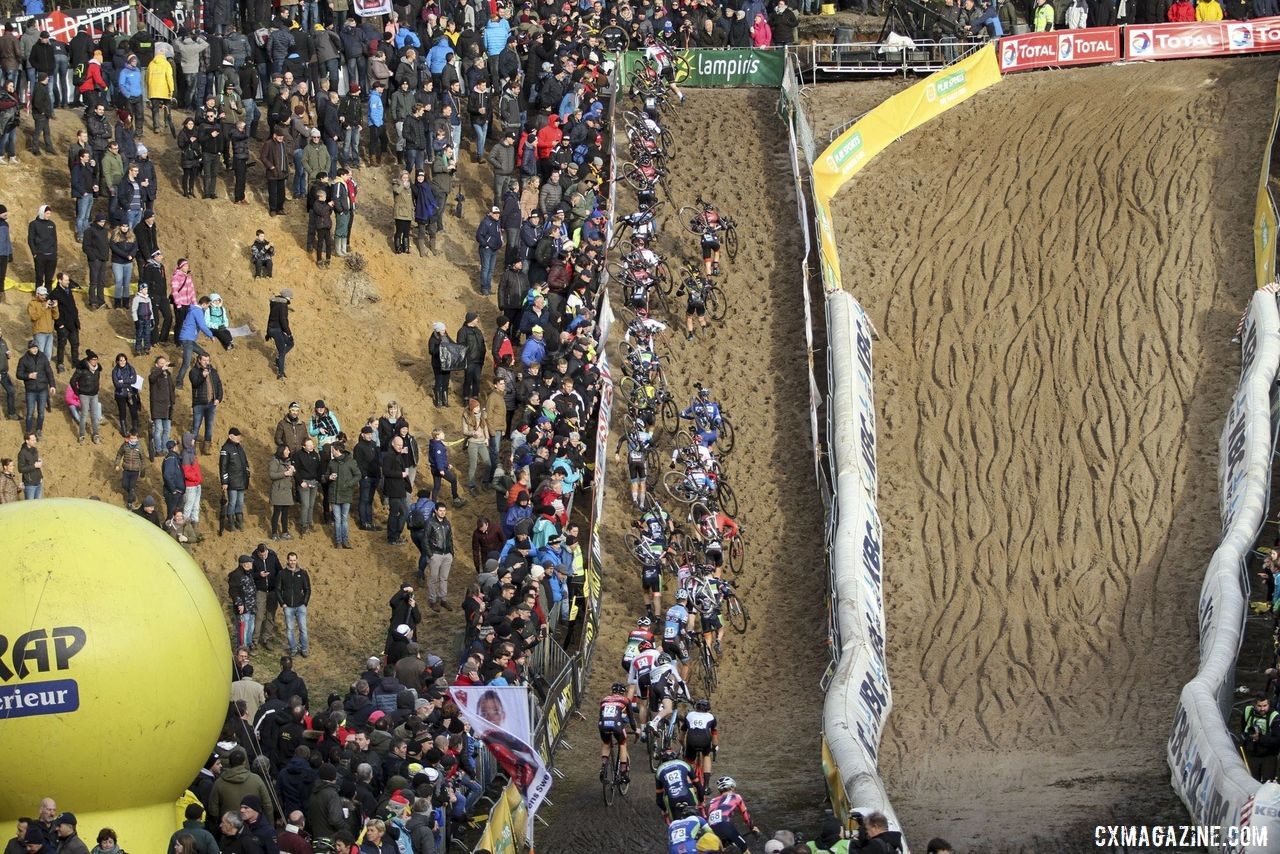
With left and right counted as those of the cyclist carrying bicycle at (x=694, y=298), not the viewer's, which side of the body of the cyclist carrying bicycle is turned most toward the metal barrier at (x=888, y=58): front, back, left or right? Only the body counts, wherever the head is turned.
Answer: front

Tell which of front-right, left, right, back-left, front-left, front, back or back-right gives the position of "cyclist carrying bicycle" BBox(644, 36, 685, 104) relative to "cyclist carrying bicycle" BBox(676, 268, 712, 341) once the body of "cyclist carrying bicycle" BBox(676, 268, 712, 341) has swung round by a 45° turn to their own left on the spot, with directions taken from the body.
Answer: front-right

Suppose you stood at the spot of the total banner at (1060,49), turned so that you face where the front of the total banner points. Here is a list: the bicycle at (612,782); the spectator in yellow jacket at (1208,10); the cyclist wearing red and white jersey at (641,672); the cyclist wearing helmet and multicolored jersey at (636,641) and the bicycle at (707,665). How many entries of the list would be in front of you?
4

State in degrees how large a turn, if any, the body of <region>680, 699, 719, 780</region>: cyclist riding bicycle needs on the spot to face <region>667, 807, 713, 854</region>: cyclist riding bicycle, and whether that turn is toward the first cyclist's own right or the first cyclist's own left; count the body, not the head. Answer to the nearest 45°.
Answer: approximately 180°

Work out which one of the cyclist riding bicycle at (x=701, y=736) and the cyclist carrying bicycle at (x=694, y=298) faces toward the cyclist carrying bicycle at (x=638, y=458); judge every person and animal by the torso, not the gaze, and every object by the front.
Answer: the cyclist riding bicycle

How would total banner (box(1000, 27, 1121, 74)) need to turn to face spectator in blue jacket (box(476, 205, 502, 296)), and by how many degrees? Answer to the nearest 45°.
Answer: approximately 45° to its right

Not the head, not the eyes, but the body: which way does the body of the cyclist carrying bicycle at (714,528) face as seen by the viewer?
away from the camera

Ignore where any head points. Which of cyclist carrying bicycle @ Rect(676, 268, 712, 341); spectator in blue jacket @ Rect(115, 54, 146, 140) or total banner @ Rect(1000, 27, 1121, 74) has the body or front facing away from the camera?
the cyclist carrying bicycle

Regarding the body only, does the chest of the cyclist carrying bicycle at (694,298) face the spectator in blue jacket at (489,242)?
no

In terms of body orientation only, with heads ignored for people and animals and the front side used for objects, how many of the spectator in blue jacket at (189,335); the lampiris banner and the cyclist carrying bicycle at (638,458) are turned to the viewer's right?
1

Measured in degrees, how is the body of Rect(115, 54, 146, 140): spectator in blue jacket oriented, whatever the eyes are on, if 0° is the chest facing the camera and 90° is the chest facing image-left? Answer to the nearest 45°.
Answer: approximately 315°

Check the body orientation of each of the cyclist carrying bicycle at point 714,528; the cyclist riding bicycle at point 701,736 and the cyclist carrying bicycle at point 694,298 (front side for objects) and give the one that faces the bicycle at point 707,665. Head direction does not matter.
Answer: the cyclist riding bicycle

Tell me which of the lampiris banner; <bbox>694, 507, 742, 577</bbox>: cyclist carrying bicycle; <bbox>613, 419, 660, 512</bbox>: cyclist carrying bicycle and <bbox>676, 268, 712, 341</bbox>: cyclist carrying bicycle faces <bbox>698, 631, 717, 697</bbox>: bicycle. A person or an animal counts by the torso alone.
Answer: the lampiris banner

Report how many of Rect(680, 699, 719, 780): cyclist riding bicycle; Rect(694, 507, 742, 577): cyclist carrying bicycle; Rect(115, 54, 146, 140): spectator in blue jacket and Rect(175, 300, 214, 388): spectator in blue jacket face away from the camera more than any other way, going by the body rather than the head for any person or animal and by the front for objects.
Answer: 2

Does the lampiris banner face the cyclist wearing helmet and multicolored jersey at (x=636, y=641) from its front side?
yes

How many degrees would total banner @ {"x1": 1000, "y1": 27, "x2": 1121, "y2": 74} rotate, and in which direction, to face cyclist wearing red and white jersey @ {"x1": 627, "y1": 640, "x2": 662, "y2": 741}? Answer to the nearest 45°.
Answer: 0° — it already faces them

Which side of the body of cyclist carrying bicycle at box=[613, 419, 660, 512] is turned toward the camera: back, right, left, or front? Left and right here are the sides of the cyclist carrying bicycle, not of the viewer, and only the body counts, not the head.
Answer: back

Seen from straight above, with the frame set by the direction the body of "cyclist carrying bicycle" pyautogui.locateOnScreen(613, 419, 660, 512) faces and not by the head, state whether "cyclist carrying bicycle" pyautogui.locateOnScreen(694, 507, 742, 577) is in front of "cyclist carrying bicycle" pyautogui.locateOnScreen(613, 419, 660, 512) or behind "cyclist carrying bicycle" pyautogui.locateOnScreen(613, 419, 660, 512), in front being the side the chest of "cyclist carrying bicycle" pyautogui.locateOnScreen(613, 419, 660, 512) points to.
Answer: behind

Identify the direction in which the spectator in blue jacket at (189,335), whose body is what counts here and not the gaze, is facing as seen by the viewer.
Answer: to the viewer's right

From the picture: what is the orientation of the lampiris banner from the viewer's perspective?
toward the camera

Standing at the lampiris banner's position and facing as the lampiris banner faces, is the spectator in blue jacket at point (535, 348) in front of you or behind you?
in front

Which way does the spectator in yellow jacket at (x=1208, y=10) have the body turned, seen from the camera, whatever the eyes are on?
toward the camera

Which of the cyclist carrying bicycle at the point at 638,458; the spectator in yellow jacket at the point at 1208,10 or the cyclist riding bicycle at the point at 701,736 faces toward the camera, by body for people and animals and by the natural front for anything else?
the spectator in yellow jacket

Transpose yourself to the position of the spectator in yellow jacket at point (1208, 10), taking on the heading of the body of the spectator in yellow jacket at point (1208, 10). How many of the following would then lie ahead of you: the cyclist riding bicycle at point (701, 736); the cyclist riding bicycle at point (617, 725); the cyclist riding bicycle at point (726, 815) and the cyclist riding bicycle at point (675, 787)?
4
